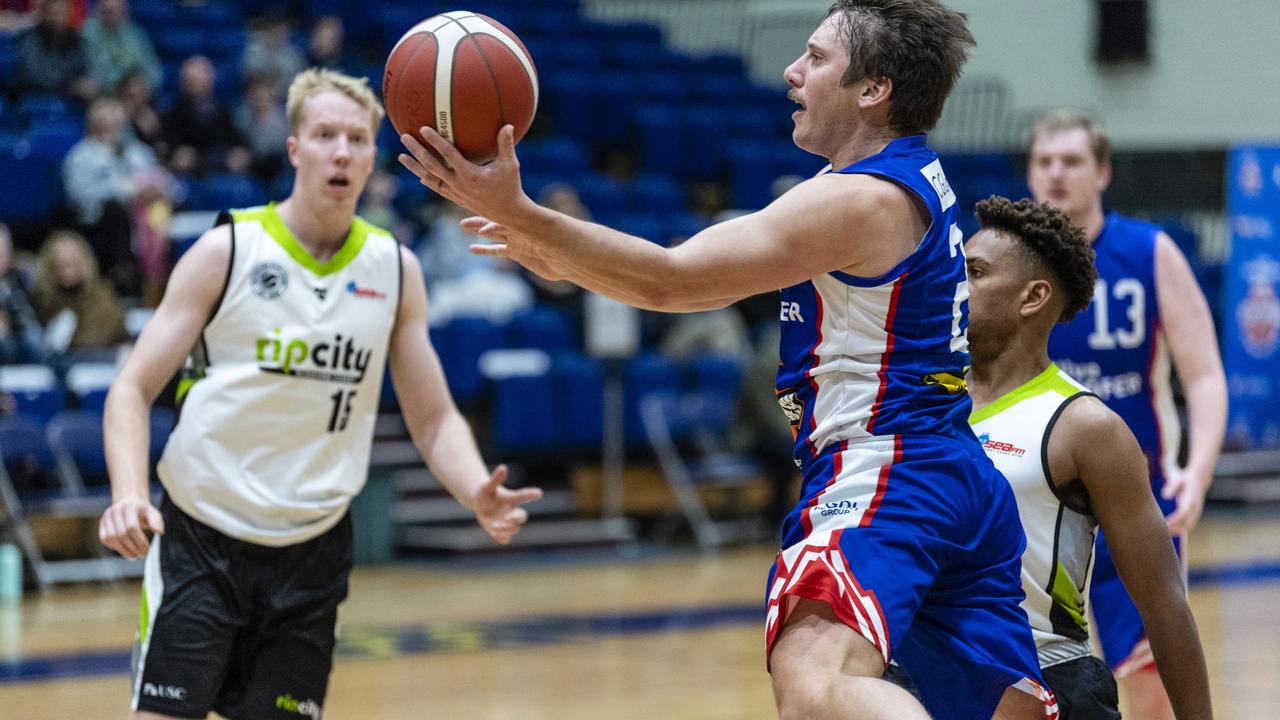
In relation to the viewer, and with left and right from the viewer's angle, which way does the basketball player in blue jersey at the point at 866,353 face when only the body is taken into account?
facing to the left of the viewer

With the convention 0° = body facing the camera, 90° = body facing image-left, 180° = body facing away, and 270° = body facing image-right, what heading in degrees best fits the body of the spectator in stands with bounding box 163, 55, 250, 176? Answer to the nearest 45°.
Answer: approximately 0°

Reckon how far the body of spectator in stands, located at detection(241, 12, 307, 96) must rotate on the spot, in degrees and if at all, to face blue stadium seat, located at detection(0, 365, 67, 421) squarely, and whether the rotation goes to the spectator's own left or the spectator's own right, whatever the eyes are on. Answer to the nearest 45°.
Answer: approximately 45° to the spectator's own right

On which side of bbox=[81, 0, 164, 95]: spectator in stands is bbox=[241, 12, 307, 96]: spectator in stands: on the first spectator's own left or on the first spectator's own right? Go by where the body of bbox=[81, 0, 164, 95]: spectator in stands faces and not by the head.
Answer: on the first spectator's own left

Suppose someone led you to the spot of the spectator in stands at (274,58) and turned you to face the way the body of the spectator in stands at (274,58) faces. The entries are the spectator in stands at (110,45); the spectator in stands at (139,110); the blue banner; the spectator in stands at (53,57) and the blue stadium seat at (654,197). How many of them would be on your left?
2

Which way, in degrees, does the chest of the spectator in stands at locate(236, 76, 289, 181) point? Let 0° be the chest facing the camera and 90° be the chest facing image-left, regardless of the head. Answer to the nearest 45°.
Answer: approximately 0°

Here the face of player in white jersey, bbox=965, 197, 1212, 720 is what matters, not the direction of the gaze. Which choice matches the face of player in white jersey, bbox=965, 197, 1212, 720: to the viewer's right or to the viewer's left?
to the viewer's left

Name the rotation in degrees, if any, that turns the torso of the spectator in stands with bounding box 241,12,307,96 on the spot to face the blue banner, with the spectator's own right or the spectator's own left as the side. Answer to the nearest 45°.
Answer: approximately 90° to the spectator's own left
